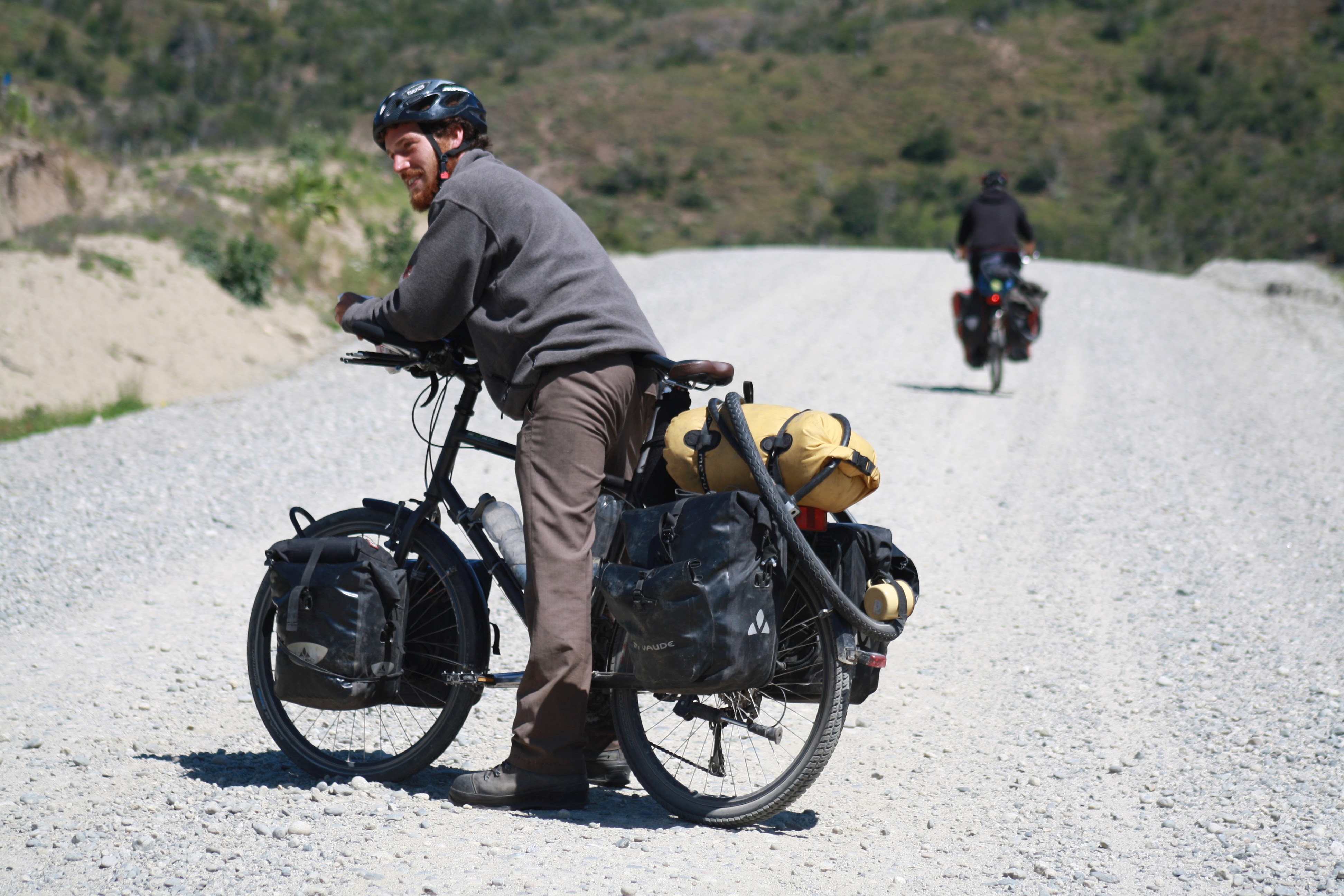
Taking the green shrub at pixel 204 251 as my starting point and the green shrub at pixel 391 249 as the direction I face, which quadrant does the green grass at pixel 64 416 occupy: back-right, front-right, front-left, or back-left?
back-right

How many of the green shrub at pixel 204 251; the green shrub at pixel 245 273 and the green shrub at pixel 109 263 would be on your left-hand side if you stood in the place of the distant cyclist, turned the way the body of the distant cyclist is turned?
3

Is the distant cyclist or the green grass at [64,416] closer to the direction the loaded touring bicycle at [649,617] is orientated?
the green grass

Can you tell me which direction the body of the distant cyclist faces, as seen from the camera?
away from the camera

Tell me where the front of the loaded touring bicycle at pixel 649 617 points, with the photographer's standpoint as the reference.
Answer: facing away from the viewer and to the left of the viewer

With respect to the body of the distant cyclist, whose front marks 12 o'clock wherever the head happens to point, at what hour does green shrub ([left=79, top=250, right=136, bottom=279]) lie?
The green shrub is roughly at 9 o'clock from the distant cyclist.

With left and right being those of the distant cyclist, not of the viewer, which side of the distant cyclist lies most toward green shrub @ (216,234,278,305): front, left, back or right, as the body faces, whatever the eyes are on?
left

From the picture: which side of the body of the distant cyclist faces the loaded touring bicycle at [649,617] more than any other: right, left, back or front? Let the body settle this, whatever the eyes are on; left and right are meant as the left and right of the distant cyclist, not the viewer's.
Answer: back

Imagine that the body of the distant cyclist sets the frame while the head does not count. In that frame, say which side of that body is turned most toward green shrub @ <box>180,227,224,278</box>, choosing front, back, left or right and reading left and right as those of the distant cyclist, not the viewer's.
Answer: left

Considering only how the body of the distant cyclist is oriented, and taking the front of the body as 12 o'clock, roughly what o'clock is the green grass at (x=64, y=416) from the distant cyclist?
The green grass is roughly at 8 o'clock from the distant cyclist.
